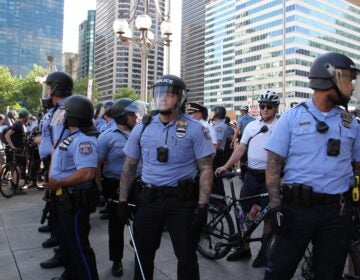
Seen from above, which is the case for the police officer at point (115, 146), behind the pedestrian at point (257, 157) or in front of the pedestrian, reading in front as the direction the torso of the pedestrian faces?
in front

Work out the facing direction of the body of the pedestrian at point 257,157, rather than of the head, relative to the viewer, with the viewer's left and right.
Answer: facing the viewer and to the left of the viewer

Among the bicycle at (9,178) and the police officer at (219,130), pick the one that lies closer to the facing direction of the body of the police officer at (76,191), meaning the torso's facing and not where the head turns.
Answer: the bicycle

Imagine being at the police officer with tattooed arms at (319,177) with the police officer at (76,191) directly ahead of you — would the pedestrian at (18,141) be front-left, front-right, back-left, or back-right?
front-right

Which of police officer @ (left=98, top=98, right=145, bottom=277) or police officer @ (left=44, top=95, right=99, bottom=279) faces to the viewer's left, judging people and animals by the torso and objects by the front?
police officer @ (left=44, top=95, right=99, bottom=279)

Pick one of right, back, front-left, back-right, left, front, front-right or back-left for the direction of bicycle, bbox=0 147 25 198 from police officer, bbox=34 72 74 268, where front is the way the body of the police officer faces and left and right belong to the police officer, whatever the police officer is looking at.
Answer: right

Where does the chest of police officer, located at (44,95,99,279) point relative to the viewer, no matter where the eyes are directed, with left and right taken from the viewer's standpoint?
facing to the left of the viewer
